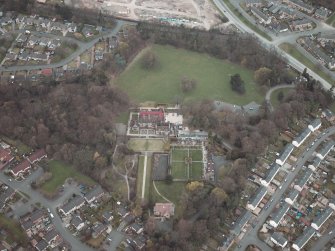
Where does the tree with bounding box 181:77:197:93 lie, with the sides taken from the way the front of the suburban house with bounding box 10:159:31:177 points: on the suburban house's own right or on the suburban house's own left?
on the suburban house's own left

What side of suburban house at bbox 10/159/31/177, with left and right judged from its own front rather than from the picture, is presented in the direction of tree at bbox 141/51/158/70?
left

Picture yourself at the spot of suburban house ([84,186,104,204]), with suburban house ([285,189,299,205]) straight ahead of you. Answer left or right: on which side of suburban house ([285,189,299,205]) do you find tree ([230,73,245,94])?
left

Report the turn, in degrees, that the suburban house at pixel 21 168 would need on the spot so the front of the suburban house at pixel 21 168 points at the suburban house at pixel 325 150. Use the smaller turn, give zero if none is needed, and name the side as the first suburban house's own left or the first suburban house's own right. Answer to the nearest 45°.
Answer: approximately 45° to the first suburban house's own left

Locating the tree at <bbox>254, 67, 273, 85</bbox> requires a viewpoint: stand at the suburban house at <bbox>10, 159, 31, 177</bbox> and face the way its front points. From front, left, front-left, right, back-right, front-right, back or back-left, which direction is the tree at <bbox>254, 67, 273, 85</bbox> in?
front-left

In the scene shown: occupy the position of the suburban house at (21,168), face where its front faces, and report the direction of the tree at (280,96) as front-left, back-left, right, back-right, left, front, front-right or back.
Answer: front-left

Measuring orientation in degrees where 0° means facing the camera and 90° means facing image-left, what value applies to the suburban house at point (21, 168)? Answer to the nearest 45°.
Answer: approximately 315°

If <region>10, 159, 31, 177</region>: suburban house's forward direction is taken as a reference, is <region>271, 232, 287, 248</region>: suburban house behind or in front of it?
in front

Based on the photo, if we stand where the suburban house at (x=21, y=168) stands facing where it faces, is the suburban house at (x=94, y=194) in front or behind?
in front

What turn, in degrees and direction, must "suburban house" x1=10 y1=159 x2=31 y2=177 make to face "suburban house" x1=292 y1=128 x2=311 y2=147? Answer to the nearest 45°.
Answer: approximately 45° to its left

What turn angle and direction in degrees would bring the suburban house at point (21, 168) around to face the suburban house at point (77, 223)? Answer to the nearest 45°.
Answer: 0° — it already faces it
